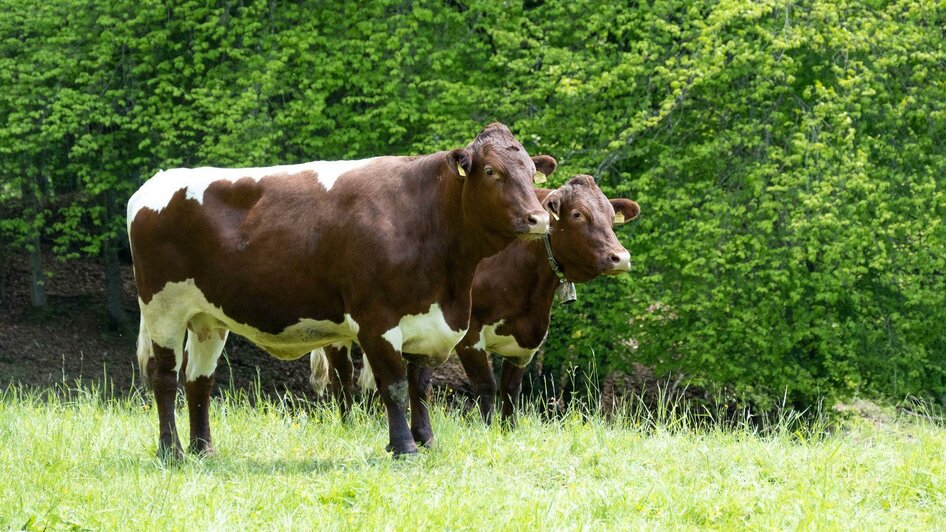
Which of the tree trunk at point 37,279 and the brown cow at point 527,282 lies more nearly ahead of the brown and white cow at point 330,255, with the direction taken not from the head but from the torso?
the brown cow

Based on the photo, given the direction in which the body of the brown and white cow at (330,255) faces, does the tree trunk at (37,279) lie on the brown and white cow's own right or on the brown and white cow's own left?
on the brown and white cow's own left

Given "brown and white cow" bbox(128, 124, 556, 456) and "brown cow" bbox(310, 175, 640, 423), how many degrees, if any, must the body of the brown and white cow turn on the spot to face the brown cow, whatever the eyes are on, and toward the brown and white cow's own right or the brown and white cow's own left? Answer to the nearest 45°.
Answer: approximately 45° to the brown and white cow's own left

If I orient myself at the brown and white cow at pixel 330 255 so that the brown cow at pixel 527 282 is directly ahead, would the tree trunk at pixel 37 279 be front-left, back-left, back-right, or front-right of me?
front-left

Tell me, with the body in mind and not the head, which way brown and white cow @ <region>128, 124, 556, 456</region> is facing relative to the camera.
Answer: to the viewer's right
